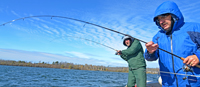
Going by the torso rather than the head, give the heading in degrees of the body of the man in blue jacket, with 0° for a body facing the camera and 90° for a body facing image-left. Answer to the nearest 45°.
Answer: approximately 45°

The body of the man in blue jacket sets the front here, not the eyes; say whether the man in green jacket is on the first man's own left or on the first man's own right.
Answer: on the first man's own right
